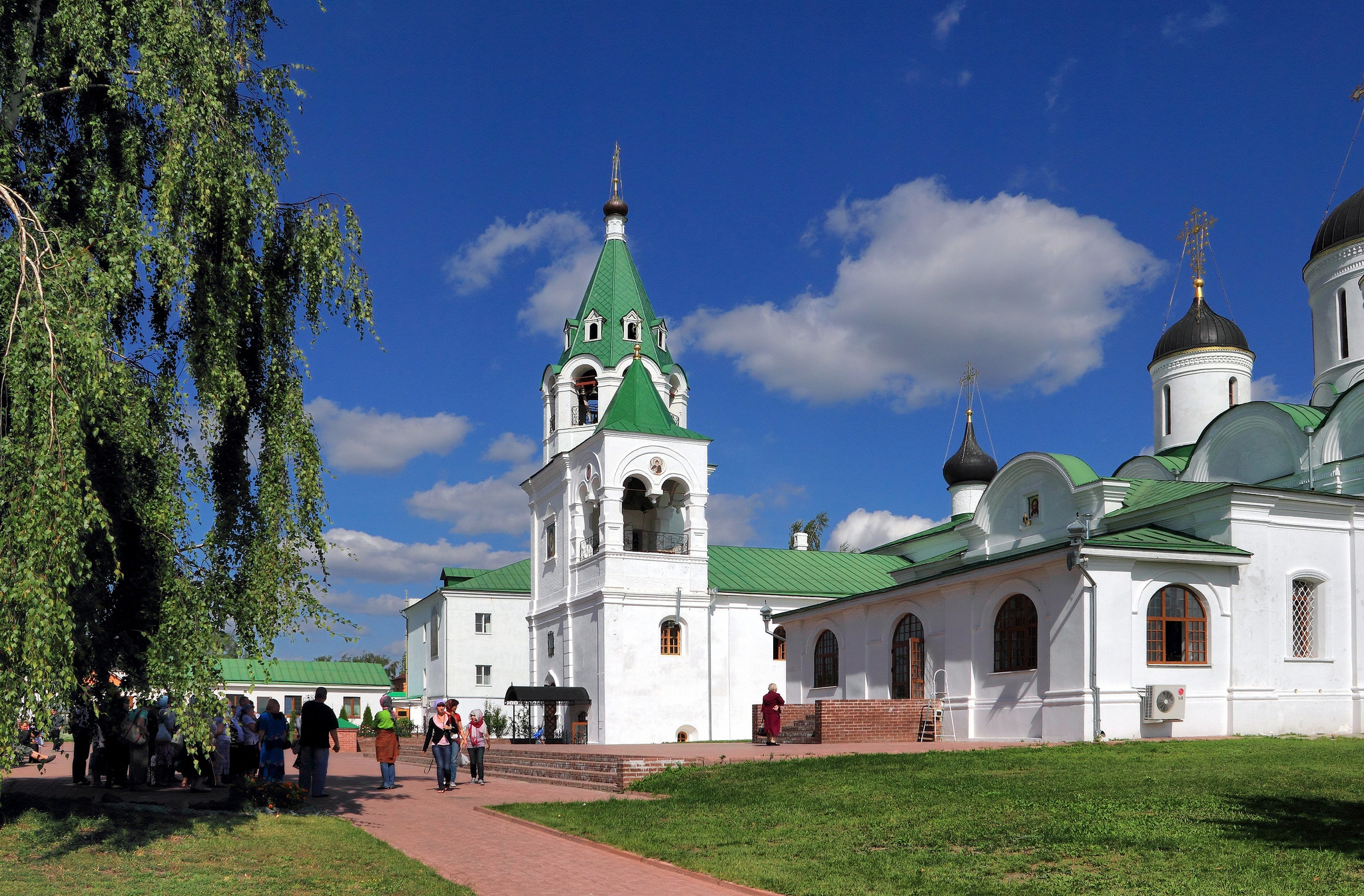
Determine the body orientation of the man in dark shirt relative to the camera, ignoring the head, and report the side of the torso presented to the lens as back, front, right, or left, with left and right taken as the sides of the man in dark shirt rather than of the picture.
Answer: back

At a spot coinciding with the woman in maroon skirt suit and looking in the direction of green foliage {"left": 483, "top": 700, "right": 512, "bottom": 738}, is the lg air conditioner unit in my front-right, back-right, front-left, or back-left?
back-right

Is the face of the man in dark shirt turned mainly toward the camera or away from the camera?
away from the camera

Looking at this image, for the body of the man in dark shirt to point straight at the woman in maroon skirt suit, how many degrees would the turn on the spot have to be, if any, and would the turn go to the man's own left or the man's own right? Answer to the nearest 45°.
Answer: approximately 45° to the man's own right

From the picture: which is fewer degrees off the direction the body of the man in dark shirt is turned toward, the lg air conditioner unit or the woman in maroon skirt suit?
the woman in maroon skirt suit

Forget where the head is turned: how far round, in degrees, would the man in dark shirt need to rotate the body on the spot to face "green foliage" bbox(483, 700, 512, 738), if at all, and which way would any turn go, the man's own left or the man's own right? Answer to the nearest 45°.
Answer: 0° — they already face it
